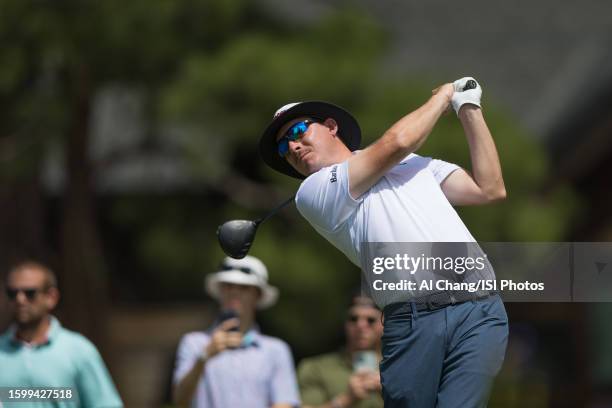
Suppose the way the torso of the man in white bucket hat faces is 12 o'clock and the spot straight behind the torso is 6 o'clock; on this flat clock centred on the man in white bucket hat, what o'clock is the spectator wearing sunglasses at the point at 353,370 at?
The spectator wearing sunglasses is roughly at 9 o'clock from the man in white bucket hat.

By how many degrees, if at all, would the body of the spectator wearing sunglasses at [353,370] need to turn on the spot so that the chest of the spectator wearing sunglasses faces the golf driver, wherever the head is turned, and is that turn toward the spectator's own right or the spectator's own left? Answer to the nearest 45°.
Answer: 0° — they already face it

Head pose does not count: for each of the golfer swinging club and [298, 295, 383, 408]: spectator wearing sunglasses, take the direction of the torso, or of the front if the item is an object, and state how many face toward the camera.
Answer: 2

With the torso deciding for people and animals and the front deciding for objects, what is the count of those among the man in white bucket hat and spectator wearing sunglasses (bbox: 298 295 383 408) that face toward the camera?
2

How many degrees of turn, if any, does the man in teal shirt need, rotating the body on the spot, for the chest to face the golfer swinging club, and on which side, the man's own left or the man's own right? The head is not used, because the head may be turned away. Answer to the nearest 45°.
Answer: approximately 90° to the man's own left

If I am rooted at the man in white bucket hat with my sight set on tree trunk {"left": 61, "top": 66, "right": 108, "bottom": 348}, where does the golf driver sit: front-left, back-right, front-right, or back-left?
back-left

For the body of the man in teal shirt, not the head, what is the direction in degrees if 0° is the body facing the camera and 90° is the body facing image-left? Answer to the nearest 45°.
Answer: approximately 45°

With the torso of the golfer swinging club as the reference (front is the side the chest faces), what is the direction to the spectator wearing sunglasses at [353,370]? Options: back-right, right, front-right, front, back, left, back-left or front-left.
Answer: back
